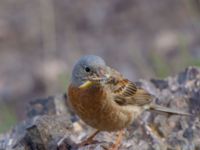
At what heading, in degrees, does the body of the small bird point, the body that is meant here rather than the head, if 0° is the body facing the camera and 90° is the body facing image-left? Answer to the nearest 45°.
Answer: approximately 45°
